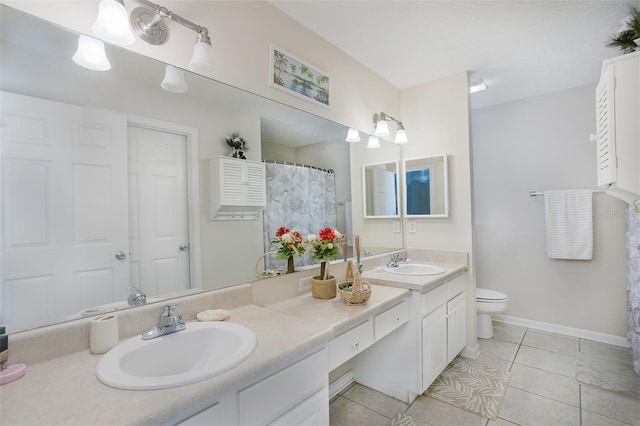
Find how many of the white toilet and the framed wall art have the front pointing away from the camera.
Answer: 0

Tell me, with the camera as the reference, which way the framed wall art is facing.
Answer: facing the viewer and to the right of the viewer

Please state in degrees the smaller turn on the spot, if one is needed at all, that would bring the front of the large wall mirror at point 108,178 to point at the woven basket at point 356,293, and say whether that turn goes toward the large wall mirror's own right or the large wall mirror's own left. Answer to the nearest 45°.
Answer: approximately 45° to the large wall mirror's own left

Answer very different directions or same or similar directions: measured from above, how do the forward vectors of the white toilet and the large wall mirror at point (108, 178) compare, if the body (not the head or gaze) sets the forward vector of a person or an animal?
same or similar directions

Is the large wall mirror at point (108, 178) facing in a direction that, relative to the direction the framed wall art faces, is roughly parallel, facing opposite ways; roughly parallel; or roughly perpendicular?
roughly parallel

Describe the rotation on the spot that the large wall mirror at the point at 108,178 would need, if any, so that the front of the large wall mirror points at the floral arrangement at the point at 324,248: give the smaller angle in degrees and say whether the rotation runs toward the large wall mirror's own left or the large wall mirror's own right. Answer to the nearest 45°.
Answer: approximately 45° to the large wall mirror's own left

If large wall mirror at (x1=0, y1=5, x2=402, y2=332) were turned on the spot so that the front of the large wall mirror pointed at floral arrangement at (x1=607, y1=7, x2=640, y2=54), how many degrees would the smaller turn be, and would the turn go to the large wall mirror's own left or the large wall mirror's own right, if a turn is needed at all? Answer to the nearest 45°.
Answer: approximately 45° to the large wall mirror's own left

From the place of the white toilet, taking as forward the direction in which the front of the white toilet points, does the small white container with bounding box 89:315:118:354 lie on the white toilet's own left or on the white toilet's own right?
on the white toilet's own right

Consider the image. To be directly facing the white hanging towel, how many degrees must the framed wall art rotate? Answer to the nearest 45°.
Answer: approximately 45° to its left

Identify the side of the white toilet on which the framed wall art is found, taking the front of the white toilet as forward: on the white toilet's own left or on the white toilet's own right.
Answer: on the white toilet's own right
